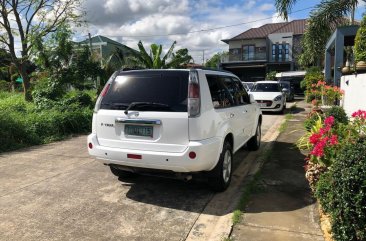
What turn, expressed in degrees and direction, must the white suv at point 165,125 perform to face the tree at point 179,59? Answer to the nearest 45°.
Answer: approximately 45° to its left

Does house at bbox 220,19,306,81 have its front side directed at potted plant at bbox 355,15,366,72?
yes

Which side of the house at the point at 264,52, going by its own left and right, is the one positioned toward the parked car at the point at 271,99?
front

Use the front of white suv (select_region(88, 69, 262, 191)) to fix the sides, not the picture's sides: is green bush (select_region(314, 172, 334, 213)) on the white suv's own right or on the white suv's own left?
on the white suv's own right

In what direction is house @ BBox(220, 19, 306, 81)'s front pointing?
toward the camera

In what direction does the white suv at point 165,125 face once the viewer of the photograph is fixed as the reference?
facing away from the viewer and to the right of the viewer

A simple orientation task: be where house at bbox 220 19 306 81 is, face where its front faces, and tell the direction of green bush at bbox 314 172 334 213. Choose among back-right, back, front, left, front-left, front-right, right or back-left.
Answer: front

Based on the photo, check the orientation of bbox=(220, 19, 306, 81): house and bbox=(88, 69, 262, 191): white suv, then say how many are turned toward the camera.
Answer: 1

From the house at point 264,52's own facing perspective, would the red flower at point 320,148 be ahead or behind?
ahead

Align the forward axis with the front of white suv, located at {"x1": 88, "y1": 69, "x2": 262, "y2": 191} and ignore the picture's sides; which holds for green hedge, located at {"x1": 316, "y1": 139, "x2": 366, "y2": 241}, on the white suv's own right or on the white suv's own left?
on the white suv's own right

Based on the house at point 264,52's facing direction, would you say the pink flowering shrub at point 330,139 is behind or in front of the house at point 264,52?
in front

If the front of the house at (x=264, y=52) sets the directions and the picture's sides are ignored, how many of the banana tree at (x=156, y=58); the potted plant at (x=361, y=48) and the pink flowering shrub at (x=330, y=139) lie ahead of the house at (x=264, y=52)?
3
